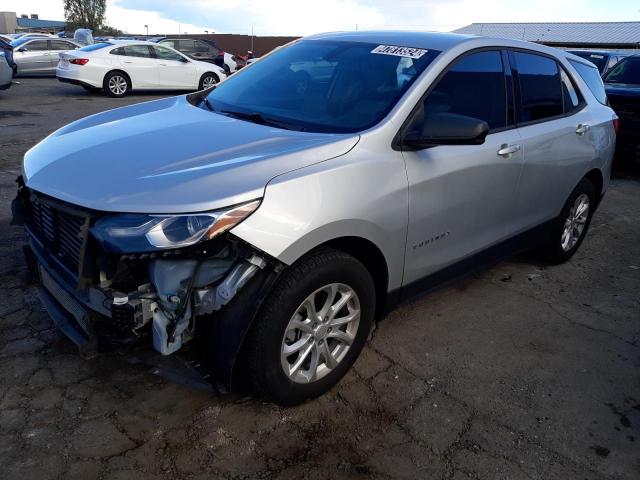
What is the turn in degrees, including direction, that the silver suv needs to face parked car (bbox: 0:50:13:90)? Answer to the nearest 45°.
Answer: approximately 90° to its right

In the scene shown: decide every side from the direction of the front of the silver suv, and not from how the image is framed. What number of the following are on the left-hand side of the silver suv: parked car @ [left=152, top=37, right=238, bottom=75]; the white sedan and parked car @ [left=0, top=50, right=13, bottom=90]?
0

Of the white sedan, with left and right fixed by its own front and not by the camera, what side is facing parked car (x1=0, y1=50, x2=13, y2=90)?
back

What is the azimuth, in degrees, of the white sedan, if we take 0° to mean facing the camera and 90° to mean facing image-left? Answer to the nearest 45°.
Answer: approximately 225°

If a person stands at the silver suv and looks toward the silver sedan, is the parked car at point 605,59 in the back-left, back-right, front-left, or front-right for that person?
front-right

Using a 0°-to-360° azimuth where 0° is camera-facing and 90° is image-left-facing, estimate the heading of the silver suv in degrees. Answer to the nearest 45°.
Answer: approximately 45°

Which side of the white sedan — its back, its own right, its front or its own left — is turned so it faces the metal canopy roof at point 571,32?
front

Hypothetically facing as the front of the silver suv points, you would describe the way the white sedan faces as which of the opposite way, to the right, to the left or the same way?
the opposite way

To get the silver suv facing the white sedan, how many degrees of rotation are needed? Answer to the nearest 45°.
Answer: approximately 135° to its right

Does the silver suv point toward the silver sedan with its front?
no

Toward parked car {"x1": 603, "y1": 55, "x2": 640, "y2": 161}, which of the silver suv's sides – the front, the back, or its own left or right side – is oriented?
back

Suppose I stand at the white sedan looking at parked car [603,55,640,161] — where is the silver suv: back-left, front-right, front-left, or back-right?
front-right
